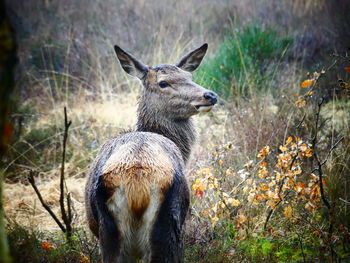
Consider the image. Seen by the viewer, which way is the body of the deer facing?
away from the camera

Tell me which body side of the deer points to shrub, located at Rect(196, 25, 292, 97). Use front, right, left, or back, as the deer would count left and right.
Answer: front
